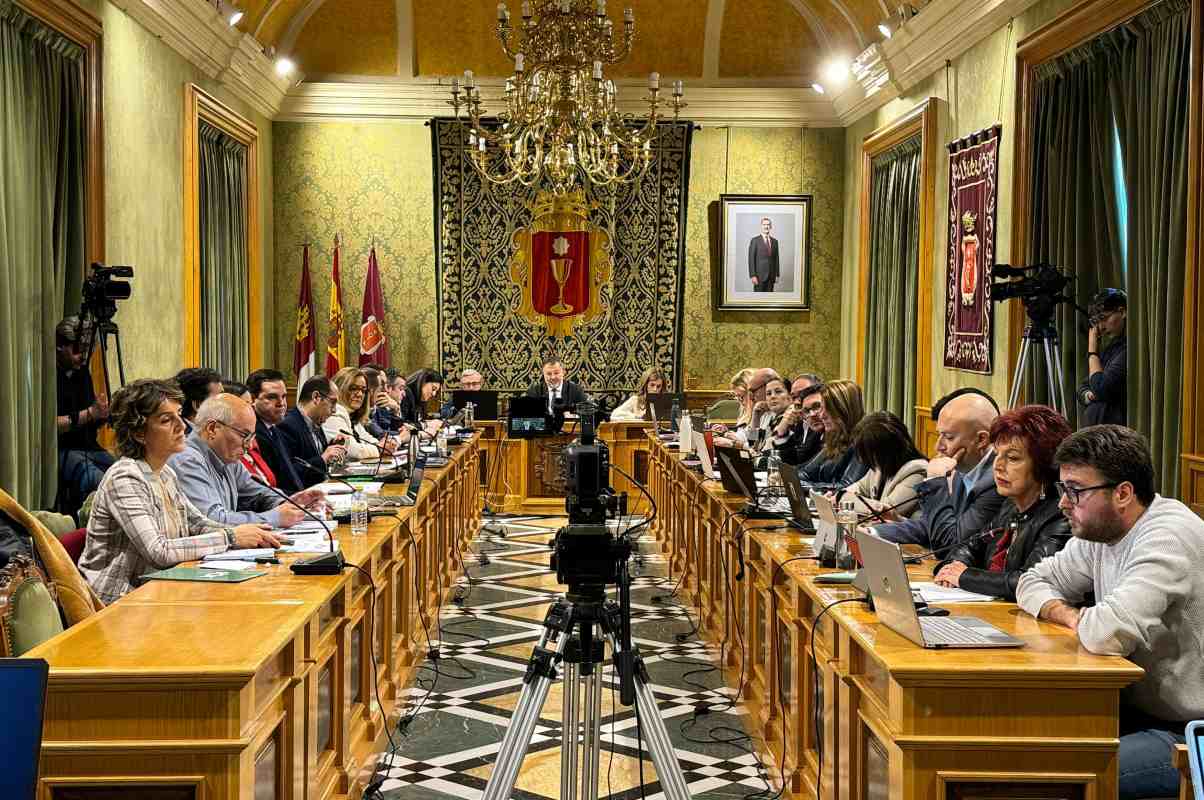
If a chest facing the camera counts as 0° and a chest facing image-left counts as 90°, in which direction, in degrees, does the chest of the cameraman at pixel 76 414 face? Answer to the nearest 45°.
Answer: approximately 270°

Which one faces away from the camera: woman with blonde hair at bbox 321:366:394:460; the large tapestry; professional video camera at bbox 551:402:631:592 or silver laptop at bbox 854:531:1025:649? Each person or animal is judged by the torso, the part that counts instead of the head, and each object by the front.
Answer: the professional video camera

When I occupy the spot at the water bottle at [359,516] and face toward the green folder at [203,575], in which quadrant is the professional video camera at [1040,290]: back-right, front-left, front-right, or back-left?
back-left

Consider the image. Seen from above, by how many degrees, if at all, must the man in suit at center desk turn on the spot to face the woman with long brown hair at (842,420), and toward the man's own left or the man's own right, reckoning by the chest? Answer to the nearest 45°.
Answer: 0° — they already face them

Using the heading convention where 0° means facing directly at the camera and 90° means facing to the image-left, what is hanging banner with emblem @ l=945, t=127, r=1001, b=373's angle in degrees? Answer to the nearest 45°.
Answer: approximately 45°

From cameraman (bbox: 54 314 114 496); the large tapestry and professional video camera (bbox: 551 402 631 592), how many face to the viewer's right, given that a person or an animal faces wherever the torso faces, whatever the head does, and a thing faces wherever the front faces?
1

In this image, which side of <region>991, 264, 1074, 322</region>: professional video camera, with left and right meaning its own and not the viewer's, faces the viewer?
left

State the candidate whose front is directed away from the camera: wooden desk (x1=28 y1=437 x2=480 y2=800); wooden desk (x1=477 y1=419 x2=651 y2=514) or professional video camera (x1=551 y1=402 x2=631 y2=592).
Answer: the professional video camera

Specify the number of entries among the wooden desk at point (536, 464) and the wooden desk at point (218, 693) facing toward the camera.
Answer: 1

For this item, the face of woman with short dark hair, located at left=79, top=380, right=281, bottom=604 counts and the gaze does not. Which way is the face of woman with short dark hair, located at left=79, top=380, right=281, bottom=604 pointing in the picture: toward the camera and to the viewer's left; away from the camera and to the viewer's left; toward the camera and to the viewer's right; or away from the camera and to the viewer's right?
toward the camera and to the viewer's right

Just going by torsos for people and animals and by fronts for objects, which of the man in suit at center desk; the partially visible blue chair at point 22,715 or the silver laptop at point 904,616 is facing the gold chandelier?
the man in suit at center desk

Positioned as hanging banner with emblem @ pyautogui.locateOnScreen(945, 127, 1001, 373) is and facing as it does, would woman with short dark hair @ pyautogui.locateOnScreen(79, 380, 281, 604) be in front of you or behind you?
in front

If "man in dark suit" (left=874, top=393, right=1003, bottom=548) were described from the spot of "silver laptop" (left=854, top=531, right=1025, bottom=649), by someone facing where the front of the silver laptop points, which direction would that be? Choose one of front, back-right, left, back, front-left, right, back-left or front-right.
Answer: left

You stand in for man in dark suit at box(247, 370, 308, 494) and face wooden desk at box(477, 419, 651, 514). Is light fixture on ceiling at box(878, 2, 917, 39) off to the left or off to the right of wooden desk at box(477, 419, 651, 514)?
right

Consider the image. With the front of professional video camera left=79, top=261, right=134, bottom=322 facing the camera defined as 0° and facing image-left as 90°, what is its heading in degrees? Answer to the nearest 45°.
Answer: approximately 270°

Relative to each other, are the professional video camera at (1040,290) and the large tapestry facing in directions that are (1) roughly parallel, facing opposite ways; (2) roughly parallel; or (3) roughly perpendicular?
roughly perpendicular

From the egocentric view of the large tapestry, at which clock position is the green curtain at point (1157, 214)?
The green curtain is roughly at 11 o'clock from the large tapestry.

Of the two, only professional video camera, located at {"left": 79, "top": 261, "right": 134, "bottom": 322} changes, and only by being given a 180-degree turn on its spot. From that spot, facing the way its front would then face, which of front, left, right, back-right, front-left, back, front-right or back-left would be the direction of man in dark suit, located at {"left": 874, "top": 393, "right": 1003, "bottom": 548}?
back-left

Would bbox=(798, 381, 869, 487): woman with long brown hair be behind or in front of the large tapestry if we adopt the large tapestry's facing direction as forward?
in front
